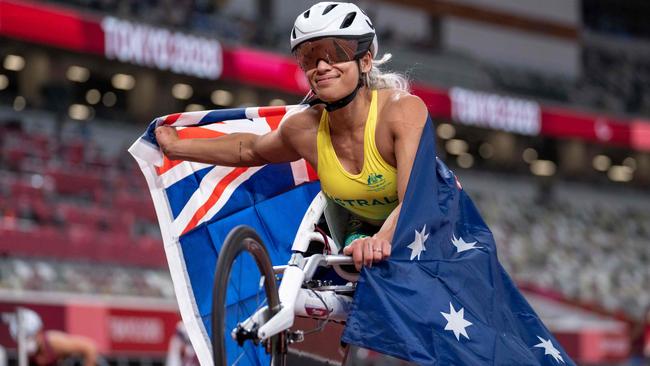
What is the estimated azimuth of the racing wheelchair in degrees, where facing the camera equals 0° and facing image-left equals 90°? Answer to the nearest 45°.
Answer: approximately 45°
